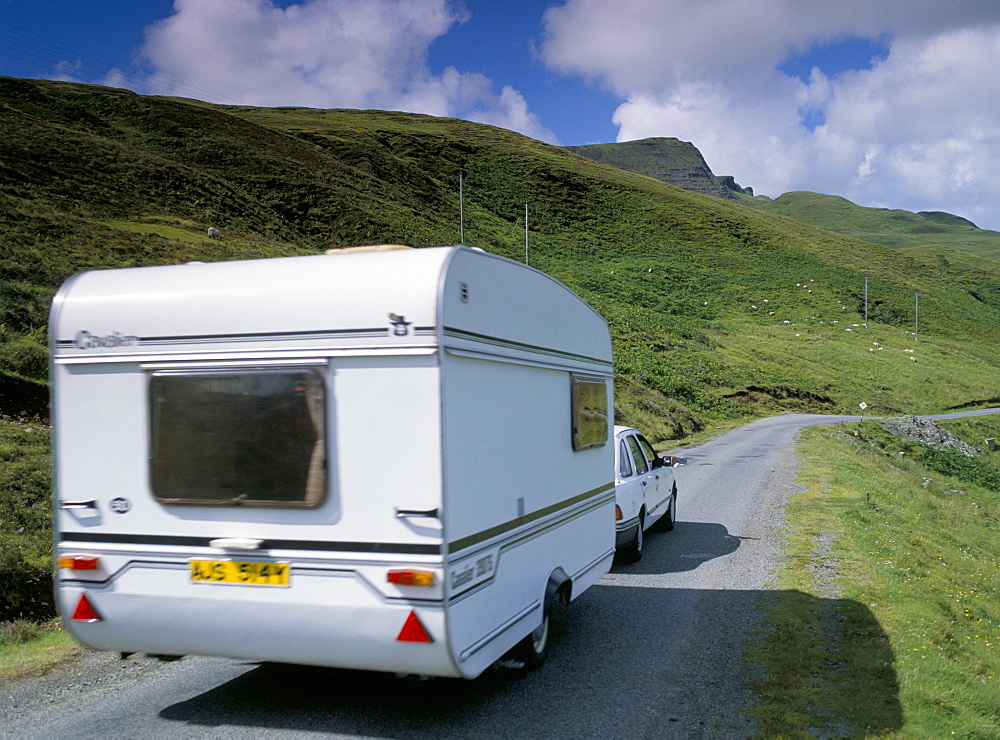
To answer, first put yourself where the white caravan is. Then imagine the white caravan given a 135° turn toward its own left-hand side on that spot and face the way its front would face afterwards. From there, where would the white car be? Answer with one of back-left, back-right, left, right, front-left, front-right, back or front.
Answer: back-right

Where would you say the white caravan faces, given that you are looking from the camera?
facing away from the viewer and to the right of the viewer

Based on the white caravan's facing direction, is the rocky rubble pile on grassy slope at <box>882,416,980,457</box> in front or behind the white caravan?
in front
